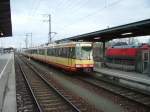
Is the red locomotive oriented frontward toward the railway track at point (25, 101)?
no
